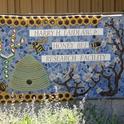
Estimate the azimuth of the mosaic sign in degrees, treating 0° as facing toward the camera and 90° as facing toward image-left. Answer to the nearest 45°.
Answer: approximately 0°
